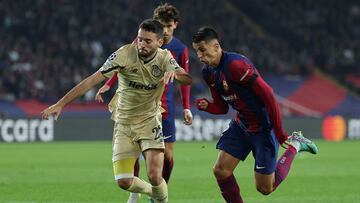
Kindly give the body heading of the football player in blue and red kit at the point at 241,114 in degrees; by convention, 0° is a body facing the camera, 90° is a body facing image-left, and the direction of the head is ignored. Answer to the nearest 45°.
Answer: approximately 45°
